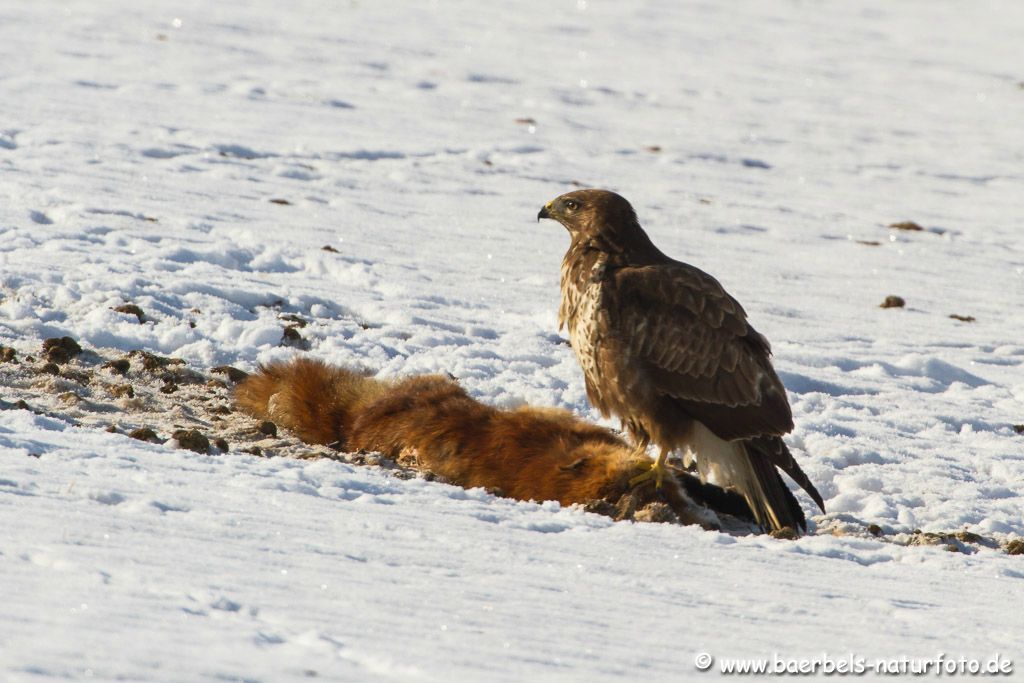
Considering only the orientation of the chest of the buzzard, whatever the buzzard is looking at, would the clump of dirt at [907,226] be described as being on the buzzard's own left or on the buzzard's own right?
on the buzzard's own right

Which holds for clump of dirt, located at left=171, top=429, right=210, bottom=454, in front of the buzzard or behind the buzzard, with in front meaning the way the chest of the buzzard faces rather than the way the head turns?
in front

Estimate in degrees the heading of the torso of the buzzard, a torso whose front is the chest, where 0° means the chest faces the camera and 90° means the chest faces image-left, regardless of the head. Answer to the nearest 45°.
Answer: approximately 90°

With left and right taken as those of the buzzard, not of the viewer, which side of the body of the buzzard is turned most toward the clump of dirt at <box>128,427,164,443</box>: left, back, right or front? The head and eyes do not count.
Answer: front

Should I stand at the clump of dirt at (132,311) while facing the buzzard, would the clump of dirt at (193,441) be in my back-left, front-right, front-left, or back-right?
front-right

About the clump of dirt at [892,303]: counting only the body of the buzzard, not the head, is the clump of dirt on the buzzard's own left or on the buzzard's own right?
on the buzzard's own right

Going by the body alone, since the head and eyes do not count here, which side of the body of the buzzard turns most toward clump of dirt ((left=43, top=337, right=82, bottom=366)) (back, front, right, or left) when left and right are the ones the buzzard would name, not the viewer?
front

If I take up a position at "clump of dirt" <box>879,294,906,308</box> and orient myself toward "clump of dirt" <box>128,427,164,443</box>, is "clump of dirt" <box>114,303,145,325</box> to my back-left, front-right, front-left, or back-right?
front-right
